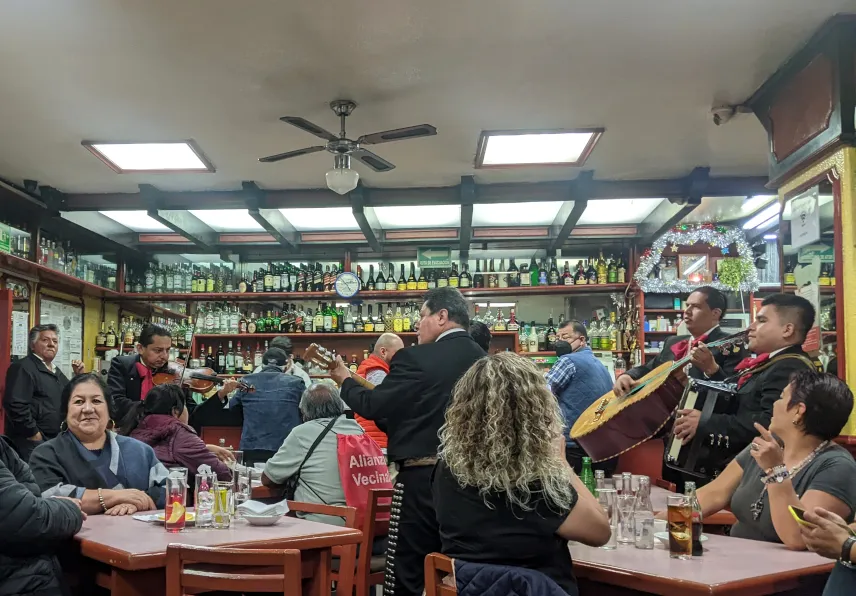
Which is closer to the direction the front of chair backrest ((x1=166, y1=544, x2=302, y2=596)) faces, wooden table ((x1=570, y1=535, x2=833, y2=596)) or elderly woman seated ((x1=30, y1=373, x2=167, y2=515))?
the elderly woman seated

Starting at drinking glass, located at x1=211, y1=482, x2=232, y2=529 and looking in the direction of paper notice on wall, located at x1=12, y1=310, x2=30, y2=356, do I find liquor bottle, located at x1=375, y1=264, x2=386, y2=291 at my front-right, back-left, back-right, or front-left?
front-right

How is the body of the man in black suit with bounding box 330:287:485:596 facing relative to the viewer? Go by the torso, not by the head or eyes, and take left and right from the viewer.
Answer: facing away from the viewer and to the left of the viewer

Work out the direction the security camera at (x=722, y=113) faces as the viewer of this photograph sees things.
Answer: facing the viewer and to the left of the viewer

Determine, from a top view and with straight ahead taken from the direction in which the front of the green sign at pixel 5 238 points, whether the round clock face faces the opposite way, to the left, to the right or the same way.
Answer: to the right

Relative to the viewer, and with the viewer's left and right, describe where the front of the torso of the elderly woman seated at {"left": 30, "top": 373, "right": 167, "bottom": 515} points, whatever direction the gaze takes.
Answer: facing the viewer

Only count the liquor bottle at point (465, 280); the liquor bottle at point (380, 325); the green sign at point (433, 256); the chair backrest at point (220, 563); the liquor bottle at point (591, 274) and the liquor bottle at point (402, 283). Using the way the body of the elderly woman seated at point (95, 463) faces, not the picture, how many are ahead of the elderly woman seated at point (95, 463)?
1

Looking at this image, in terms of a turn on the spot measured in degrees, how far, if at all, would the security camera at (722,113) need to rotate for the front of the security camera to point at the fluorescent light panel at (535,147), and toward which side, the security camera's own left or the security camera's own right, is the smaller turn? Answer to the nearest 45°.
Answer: approximately 45° to the security camera's own right

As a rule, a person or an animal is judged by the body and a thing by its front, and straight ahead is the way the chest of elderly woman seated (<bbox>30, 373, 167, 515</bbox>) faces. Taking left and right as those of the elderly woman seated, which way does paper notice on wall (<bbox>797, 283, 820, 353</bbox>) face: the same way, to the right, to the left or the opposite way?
to the right

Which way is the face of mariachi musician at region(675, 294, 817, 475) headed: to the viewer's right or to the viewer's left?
to the viewer's left

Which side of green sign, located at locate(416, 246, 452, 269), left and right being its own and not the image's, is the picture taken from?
front

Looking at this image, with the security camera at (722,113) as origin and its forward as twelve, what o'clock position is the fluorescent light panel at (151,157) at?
The fluorescent light panel is roughly at 1 o'clock from the security camera.

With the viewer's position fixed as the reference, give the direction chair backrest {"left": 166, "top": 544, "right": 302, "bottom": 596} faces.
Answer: facing away from the viewer

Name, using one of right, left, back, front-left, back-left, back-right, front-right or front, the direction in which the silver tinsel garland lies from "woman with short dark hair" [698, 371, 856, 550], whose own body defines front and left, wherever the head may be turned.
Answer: back-right

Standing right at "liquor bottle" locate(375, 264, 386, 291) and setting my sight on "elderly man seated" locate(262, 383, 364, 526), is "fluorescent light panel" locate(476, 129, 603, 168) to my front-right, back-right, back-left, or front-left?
front-left

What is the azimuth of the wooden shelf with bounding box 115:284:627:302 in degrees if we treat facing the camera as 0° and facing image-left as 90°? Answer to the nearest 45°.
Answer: approximately 0°

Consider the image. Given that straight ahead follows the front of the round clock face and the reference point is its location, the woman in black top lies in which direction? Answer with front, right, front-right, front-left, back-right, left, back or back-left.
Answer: front
